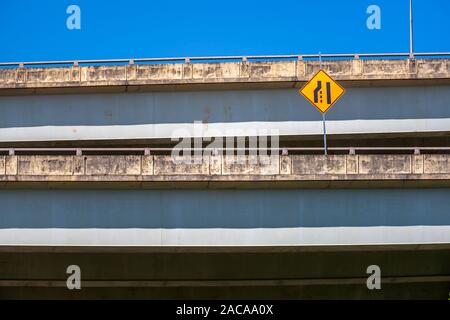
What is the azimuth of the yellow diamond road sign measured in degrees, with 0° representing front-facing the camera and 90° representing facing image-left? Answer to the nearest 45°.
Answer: approximately 0°
